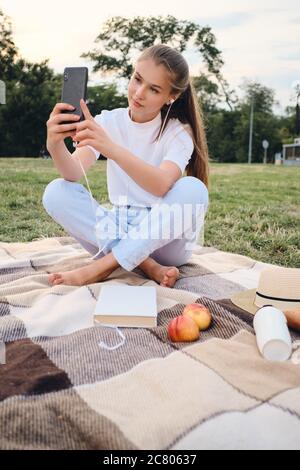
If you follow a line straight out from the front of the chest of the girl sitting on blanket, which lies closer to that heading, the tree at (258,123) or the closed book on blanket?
the closed book on blanket

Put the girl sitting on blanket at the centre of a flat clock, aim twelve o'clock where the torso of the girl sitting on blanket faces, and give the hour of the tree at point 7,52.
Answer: The tree is roughly at 4 o'clock from the girl sitting on blanket.

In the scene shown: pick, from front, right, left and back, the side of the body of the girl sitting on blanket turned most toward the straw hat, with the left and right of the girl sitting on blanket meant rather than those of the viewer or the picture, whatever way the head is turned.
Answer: left

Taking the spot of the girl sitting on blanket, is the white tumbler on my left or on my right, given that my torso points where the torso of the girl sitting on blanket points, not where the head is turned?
on my left

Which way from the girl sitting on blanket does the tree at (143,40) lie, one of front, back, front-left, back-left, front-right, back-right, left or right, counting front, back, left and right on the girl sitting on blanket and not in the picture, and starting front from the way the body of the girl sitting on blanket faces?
back-right

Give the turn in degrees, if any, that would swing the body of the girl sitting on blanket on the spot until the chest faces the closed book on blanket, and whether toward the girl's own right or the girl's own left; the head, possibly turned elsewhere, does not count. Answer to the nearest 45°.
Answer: approximately 45° to the girl's own left

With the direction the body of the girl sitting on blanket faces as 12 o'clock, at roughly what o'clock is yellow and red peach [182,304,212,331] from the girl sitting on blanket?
The yellow and red peach is roughly at 10 o'clock from the girl sitting on blanket.
